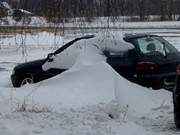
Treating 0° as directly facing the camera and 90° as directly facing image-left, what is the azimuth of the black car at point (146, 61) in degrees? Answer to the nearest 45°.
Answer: approximately 135°

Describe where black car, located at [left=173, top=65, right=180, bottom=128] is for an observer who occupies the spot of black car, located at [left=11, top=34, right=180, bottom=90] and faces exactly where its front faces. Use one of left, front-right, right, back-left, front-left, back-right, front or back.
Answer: back-left
